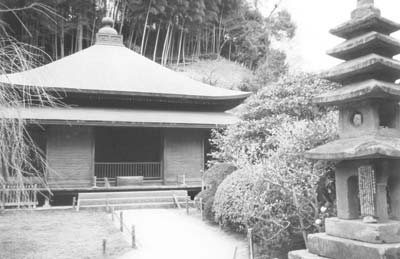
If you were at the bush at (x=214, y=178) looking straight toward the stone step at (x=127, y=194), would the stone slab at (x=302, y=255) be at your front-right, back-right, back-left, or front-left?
back-left

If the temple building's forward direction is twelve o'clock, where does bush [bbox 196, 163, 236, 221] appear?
The bush is roughly at 11 o'clock from the temple building.

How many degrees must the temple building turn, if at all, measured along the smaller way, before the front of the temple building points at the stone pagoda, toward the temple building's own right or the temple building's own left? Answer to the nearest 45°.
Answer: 0° — it already faces it

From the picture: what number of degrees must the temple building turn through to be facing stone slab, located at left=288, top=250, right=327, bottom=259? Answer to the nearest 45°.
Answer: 0° — it already faces it

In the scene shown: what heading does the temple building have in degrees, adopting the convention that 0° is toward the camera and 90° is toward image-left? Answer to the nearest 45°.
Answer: approximately 0°

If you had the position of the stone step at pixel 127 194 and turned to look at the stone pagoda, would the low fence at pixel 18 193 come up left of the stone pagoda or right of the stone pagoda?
right

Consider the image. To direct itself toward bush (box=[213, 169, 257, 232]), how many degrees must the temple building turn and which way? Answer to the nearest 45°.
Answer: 0° — it already faces it
